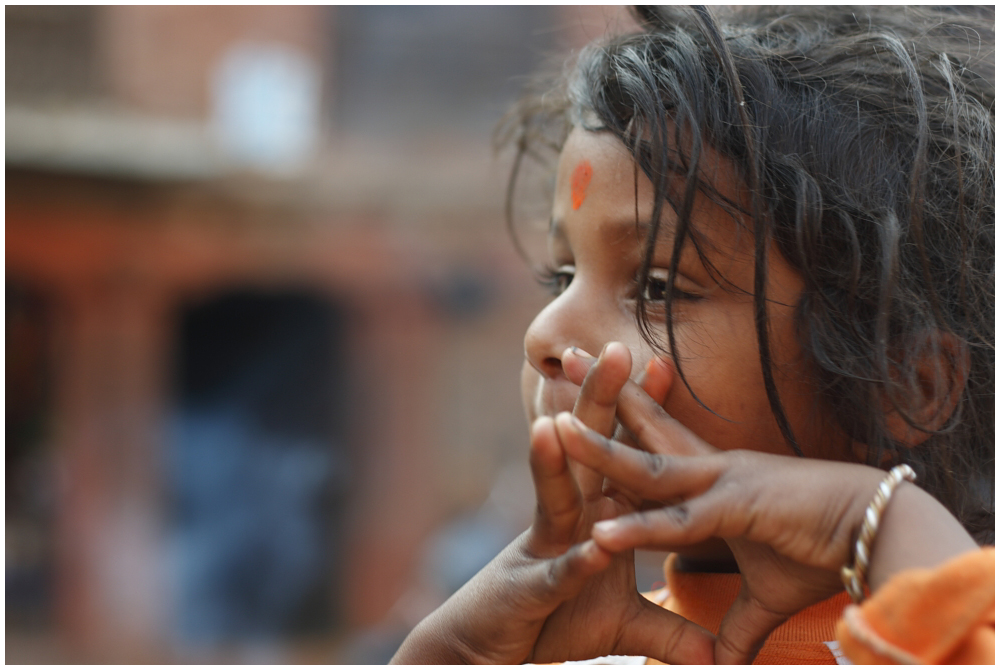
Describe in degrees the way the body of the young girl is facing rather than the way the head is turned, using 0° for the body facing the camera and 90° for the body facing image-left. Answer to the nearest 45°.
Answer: approximately 45°

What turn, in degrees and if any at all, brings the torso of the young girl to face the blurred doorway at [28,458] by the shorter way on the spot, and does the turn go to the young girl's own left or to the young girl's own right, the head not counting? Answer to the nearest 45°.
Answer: approximately 90° to the young girl's own right

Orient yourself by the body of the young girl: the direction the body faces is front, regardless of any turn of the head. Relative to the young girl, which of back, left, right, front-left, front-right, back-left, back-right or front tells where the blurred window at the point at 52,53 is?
right

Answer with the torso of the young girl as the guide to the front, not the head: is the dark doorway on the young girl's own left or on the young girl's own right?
on the young girl's own right
